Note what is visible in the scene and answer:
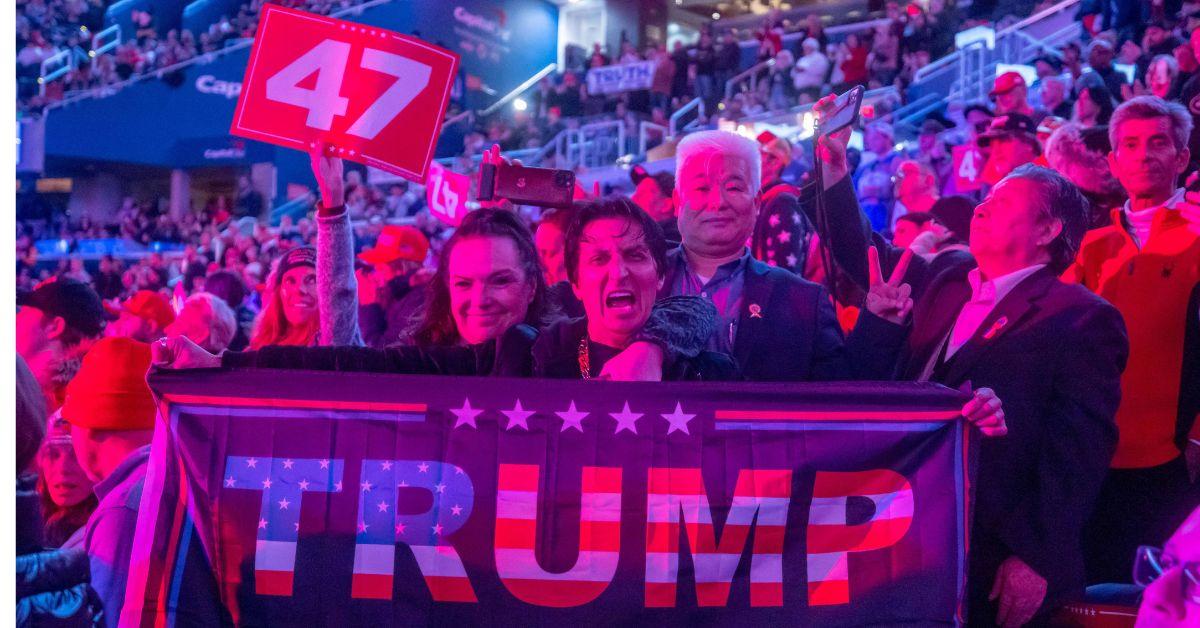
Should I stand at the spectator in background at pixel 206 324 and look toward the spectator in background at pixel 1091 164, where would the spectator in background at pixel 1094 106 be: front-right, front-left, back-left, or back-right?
front-left

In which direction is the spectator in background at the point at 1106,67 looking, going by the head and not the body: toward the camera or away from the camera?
toward the camera

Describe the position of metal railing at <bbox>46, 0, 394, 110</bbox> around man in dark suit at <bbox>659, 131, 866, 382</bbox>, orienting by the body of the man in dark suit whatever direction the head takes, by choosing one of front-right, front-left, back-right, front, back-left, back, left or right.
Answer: back-right

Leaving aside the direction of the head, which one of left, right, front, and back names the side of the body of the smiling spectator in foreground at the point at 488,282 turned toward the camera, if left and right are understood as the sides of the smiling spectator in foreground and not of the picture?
front

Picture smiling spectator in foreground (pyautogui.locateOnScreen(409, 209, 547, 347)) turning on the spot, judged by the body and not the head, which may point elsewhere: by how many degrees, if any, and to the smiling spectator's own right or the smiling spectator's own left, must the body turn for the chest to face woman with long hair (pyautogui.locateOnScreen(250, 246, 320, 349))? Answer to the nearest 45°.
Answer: approximately 135° to the smiling spectator's own right

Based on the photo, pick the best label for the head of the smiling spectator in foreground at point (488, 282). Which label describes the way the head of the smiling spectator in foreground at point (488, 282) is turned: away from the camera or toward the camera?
toward the camera

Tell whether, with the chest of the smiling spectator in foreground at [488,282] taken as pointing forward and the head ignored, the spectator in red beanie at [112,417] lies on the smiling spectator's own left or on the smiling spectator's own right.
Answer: on the smiling spectator's own right

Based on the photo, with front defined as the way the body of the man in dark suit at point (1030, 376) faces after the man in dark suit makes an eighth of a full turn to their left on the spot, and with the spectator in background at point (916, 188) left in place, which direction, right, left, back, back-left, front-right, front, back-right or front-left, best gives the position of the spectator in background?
back

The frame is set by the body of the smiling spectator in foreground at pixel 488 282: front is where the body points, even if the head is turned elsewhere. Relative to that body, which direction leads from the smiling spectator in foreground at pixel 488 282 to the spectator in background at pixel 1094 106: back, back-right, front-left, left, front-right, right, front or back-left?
back-left

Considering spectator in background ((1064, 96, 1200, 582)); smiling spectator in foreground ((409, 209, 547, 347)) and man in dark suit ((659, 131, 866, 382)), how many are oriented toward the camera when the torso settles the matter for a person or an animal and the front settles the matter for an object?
3

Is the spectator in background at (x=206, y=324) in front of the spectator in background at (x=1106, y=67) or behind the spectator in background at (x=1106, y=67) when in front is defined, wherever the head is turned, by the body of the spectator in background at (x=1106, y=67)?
in front

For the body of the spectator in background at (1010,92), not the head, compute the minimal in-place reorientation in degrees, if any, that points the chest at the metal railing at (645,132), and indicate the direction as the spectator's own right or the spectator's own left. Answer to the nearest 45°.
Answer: approximately 90° to the spectator's own right

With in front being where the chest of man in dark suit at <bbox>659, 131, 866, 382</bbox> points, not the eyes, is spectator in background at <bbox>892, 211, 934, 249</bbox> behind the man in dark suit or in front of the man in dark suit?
behind

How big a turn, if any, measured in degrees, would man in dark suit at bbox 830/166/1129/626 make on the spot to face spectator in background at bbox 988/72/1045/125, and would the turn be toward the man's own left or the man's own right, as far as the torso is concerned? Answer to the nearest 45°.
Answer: approximately 135° to the man's own right

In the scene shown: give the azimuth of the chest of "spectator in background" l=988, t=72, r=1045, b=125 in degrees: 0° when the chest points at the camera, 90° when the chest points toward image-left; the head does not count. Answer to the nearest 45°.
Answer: approximately 45°

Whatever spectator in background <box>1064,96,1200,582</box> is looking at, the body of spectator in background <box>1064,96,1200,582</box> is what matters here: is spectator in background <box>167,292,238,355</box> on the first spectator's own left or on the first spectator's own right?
on the first spectator's own right
